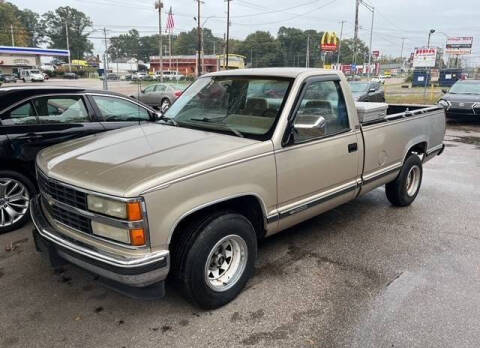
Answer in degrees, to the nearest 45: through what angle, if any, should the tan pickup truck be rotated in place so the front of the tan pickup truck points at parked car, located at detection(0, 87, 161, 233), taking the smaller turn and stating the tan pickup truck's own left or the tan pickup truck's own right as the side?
approximately 90° to the tan pickup truck's own right

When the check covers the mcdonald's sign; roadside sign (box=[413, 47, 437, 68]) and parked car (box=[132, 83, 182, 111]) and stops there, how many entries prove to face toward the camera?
2

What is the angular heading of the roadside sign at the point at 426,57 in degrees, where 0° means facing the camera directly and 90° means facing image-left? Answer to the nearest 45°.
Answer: approximately 0°

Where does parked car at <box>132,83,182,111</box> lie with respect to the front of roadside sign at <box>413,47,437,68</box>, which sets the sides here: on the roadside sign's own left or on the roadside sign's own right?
on the roadside sign's own right

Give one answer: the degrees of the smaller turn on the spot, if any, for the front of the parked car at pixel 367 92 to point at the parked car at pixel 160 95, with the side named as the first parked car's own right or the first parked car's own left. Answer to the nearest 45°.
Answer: approximately 45° to the first parked car's own right

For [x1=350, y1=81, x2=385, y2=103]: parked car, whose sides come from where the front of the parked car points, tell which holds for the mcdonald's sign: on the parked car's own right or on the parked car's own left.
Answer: on the parked car's own right

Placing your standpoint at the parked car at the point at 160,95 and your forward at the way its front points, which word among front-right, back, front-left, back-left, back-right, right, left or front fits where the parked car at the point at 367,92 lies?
back

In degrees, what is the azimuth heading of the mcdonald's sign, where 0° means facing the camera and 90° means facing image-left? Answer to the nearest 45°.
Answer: approximately 0°

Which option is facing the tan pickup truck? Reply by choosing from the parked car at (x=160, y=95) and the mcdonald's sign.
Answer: the mcdonald's sign
